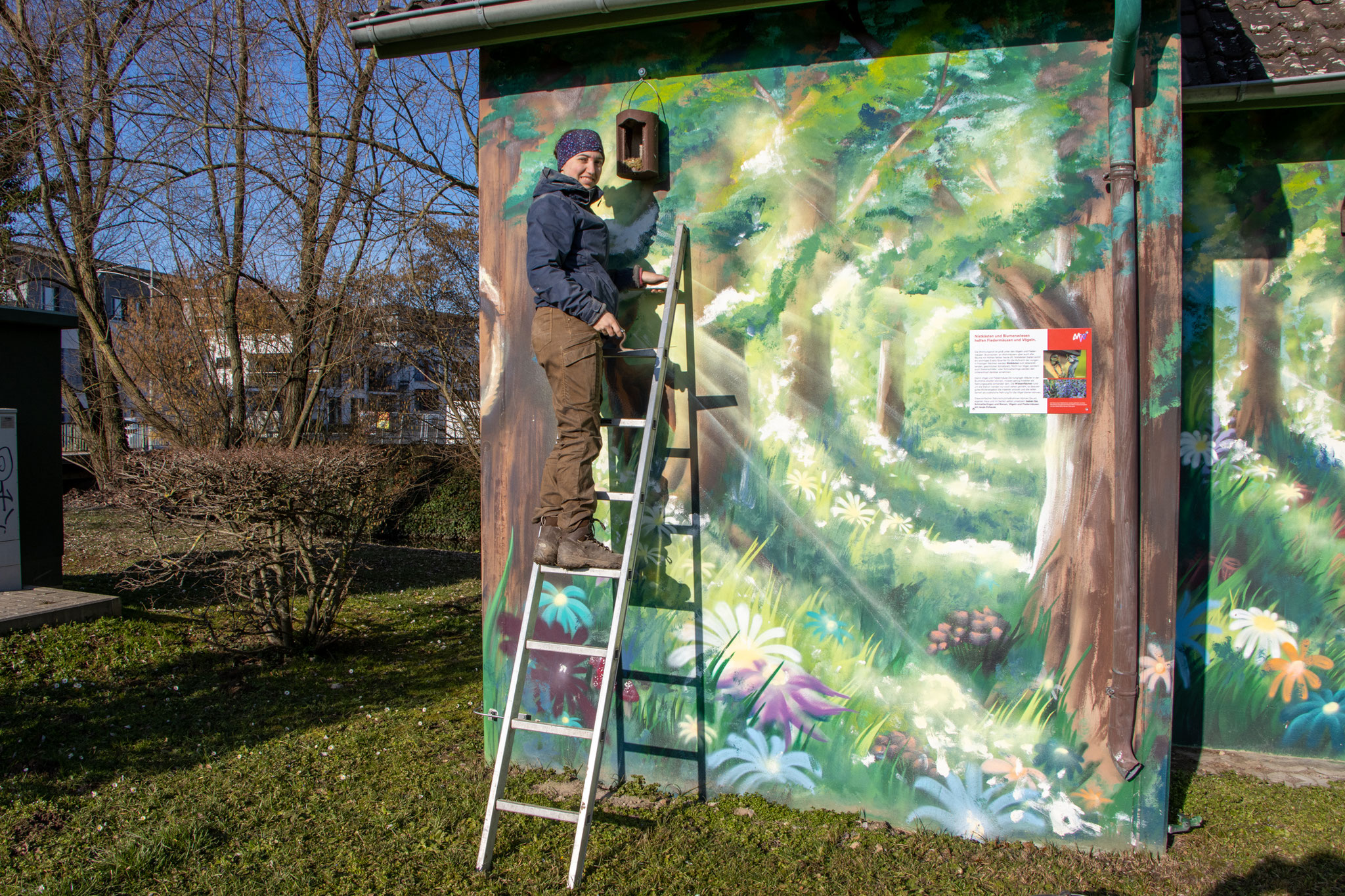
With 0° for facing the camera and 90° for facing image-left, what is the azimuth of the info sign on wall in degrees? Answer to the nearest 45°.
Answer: approximately 0°

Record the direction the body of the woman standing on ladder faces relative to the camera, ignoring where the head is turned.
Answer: to the viewer's right

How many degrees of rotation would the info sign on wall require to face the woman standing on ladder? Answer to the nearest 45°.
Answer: approximately 90° to its right

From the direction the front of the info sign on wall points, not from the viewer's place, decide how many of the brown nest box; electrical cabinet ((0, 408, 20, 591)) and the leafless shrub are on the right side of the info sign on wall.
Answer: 3

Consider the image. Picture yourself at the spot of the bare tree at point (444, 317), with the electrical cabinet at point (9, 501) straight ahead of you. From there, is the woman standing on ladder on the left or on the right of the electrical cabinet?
left

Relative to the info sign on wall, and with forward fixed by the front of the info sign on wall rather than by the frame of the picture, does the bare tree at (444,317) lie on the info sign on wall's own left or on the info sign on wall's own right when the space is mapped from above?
on the info sign on wall's own right

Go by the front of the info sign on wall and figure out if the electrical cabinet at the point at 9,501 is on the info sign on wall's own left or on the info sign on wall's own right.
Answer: on the info sign on wall's own right

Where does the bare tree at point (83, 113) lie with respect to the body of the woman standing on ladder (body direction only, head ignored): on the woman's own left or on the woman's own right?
on the woman's own left

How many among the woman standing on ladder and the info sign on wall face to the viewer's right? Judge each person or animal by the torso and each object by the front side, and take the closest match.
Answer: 1

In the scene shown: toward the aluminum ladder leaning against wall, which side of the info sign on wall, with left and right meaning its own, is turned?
right

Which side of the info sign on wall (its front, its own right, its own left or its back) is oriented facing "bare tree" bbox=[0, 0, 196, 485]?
right
